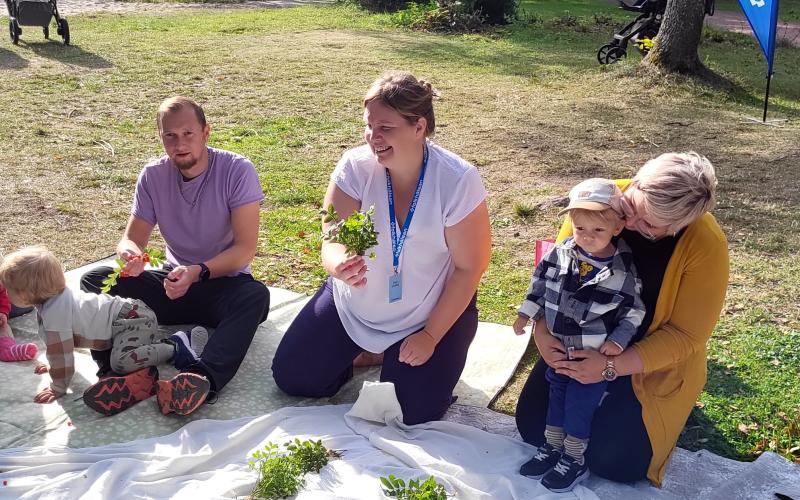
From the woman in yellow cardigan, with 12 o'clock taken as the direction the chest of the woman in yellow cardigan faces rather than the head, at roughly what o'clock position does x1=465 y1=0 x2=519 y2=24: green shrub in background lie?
The green shrub in background is roughly at 4 o'clock from the woman in yellow cardigan.

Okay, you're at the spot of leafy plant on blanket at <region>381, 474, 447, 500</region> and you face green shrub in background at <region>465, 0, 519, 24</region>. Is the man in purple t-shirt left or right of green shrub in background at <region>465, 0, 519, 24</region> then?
left

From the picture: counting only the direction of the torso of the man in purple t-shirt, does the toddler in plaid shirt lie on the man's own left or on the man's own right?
on the man's own left

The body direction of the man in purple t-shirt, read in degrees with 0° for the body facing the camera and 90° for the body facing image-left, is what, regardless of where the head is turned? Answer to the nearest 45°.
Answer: approximately 45°

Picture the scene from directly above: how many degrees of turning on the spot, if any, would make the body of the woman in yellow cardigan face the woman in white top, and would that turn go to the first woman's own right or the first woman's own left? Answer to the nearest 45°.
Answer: approximately 45° to the first woman's own right

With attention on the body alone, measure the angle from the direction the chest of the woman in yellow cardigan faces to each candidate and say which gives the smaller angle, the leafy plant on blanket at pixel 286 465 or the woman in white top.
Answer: the leafy plant on blanket

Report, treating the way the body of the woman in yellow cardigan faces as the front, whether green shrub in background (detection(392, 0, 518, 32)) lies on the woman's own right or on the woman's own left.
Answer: on the woman's own right

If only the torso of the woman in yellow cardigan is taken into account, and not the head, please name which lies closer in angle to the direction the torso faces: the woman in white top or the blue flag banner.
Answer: the woman in white top

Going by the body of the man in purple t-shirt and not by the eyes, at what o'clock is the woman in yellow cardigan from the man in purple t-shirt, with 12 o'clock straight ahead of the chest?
The woman in yellow cardigan is roughly at 9 o'clock from the man in purple t-shirt.

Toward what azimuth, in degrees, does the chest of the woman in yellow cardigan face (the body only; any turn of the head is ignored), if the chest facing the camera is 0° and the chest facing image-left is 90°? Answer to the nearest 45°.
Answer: approximately 45°

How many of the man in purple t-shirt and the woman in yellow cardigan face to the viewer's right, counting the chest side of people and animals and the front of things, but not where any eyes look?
0

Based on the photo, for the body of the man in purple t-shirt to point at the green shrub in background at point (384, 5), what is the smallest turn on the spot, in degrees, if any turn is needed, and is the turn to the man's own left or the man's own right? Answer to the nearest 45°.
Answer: approximately 135° to the man's own right

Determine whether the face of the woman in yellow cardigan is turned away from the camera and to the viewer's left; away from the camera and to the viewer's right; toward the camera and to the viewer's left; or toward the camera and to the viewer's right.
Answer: toward the camera and to the viewer's left

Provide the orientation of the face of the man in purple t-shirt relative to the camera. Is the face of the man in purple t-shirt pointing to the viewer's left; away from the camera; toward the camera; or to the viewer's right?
toward the camera

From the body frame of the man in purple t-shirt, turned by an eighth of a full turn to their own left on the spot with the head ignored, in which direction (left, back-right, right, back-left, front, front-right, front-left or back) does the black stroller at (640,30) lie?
back-left

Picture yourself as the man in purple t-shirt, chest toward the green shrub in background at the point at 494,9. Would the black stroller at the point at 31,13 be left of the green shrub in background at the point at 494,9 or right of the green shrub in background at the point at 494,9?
left

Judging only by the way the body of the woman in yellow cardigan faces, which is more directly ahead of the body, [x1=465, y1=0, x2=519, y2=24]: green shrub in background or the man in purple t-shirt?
the man in purple t-shirt
